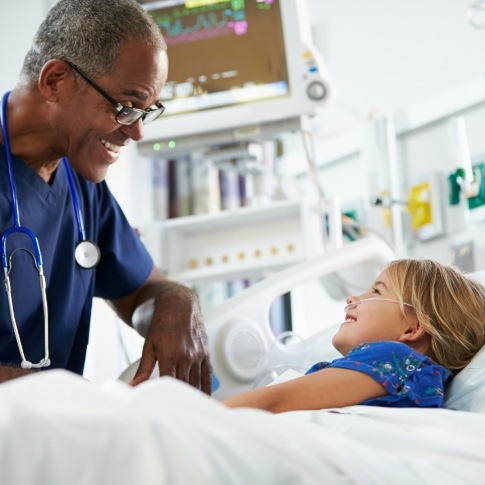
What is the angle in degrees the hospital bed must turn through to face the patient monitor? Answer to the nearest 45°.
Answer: approximately 90° to its right

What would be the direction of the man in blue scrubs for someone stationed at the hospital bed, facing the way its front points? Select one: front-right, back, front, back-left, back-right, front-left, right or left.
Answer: right

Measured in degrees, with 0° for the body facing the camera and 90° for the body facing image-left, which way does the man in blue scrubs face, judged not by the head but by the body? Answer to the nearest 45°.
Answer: approximately 315°

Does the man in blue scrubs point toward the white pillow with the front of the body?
yes

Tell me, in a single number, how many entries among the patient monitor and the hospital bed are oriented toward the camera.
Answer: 1

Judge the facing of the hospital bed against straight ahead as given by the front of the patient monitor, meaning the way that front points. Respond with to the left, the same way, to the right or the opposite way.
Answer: to the right

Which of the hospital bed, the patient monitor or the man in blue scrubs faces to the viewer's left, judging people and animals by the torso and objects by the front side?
the hospital bed

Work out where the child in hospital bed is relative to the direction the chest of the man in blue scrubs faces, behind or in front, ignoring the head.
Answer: in front

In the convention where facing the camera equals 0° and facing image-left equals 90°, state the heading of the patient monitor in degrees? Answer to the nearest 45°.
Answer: approximately 0°

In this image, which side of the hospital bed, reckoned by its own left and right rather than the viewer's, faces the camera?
left
